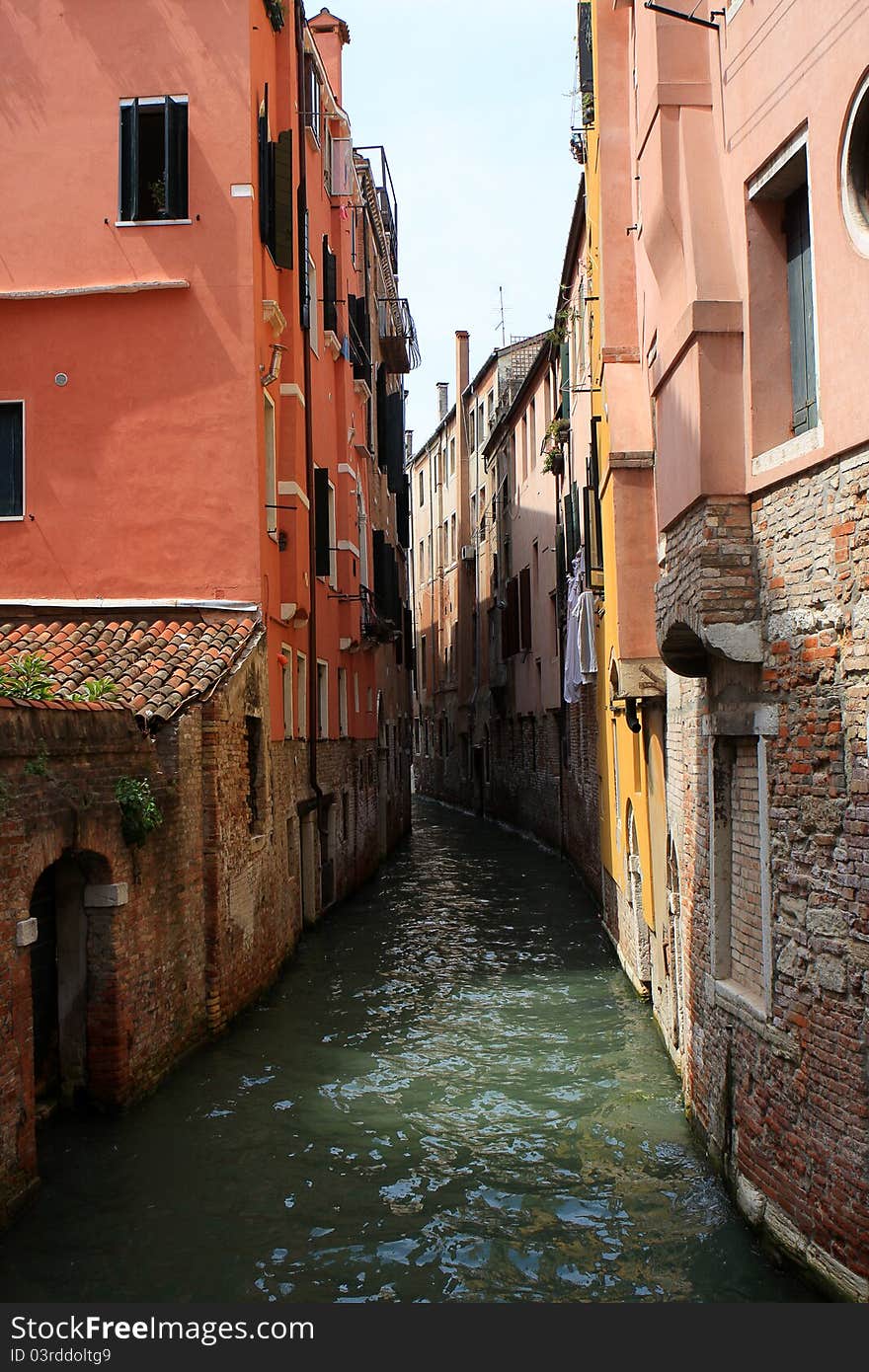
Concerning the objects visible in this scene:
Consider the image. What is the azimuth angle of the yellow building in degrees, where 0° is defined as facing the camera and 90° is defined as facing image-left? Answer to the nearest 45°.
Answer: approximately 90°

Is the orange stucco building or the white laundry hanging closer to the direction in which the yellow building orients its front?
the orange stucco building

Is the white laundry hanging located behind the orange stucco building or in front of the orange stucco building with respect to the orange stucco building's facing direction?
in front

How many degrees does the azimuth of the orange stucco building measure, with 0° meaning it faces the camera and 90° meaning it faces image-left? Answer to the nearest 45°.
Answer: approximately 270°

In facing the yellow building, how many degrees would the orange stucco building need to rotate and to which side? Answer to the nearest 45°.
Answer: approximately 45° to its right

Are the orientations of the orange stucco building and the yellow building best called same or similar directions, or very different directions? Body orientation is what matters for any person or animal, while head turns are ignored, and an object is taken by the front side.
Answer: very different directions

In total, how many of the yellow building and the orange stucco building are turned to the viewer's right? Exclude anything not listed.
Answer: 1

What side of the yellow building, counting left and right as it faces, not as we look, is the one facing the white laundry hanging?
right

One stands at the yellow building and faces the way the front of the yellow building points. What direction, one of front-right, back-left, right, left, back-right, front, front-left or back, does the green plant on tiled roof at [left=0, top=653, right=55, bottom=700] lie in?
front-left

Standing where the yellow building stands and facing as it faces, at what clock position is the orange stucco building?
The orange stucco building is roughly at 12 o'clock from the yellow building.

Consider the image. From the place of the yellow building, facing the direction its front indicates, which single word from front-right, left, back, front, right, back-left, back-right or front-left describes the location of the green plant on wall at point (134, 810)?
front-left
